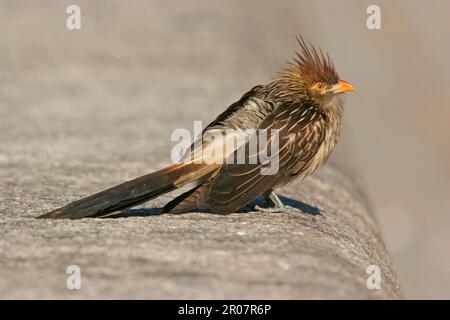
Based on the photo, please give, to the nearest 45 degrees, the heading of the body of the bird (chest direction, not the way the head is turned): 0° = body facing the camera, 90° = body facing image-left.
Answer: approximately 270°
